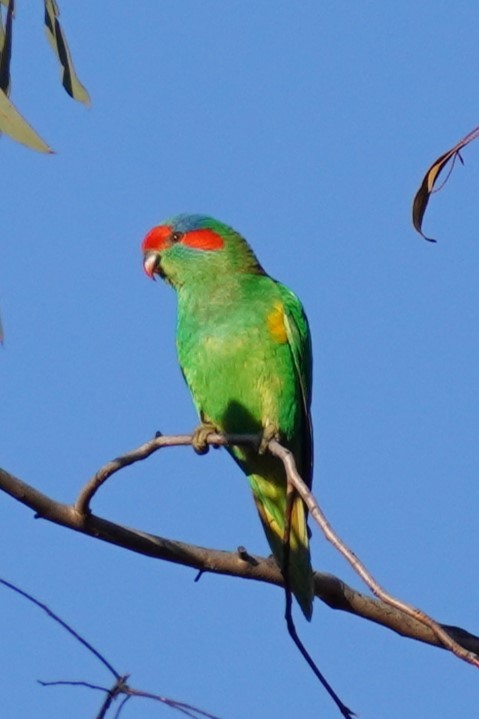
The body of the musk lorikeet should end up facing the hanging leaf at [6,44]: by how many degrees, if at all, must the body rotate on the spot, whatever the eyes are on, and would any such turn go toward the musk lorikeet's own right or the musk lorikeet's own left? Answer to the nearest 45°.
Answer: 0° — it already faces it

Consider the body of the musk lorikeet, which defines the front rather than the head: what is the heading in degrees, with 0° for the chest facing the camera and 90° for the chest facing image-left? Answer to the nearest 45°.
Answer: approximately 45°
